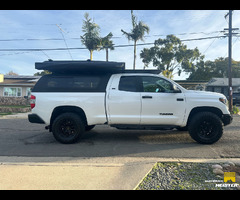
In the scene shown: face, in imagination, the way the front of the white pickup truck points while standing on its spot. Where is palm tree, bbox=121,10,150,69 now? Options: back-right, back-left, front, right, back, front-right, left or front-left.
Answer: left

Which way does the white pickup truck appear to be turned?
to the viewer's right

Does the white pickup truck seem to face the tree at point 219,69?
no

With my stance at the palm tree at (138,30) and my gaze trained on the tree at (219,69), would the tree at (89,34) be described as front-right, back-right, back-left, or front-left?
back-left
